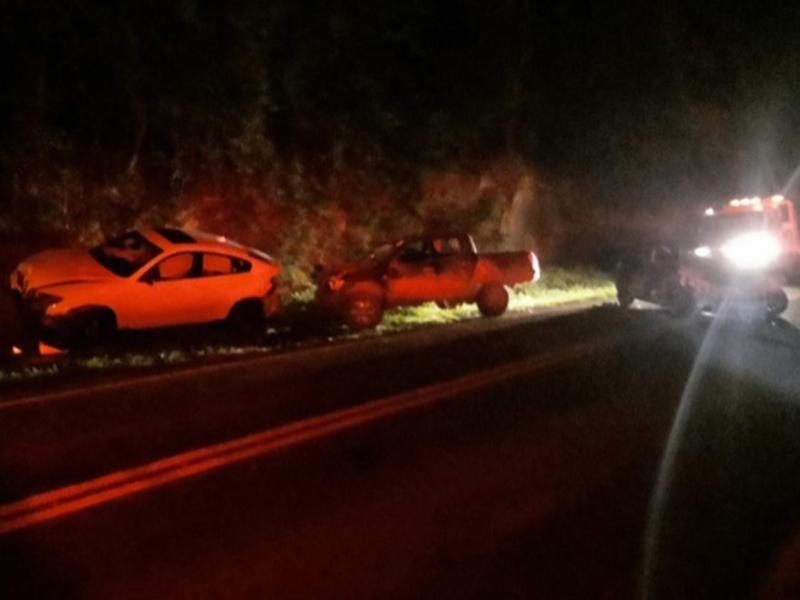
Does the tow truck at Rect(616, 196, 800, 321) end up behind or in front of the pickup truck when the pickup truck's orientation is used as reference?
behind

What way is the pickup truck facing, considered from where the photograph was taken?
facing the viewer and to the left of the viewer
